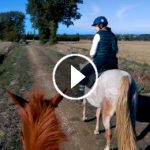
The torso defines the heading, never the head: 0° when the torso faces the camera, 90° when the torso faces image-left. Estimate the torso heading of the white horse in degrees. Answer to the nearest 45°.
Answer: approximately 135°

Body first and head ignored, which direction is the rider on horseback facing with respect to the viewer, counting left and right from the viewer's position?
facing away from the viewer and to the left of the viewer
